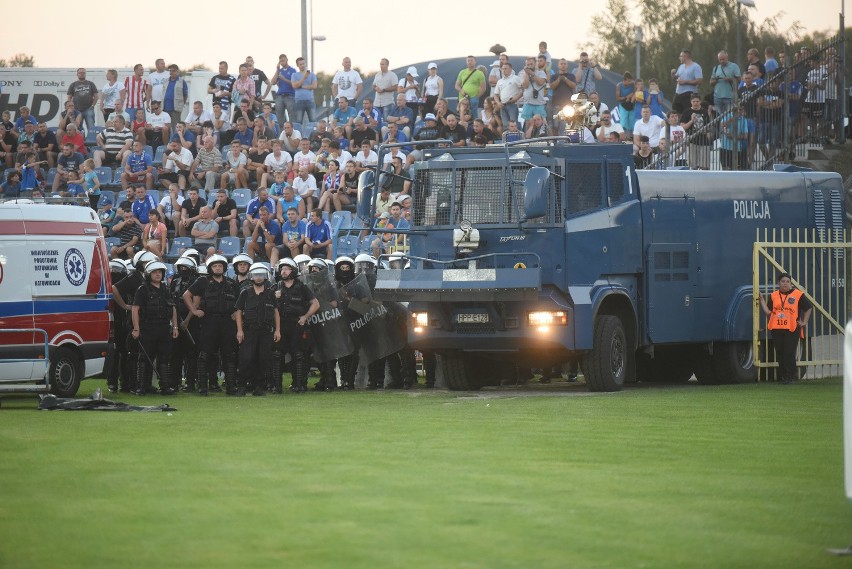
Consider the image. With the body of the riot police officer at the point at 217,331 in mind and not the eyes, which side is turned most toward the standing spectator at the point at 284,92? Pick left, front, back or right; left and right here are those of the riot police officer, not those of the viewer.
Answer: back

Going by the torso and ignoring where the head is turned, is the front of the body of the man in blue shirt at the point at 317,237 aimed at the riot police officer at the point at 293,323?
yes

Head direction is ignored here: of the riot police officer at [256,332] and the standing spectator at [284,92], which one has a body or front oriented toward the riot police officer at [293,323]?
the standing spectator

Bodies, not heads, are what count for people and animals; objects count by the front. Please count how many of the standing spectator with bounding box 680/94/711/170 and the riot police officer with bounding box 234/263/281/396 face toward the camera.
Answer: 2

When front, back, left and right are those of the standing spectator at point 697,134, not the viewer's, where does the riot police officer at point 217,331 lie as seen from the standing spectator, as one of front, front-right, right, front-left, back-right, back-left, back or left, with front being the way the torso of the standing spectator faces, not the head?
front-right

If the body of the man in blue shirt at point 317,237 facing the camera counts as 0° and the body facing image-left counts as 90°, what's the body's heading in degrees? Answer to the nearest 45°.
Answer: approximately 0°

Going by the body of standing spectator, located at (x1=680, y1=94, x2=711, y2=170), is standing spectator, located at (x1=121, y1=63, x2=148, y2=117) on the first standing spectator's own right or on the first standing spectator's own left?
on the first standing spectator's own right

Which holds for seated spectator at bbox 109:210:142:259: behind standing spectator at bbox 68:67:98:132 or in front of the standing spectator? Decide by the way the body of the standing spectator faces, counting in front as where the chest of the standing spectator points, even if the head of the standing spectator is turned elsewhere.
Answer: in front

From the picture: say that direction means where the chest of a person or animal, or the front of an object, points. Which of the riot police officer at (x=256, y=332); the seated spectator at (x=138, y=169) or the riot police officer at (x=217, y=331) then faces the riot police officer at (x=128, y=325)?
the seated spectator

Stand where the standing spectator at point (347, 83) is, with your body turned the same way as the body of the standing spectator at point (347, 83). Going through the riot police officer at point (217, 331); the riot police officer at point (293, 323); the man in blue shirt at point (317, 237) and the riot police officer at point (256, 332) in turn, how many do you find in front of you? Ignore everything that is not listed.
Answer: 4

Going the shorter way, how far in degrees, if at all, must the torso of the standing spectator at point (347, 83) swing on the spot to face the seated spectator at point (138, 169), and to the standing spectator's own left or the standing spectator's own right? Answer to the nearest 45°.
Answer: approximately 90° to the standing spectator's own right

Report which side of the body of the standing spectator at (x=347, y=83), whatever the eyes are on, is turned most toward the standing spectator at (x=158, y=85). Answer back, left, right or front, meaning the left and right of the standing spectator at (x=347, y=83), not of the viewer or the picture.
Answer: right
